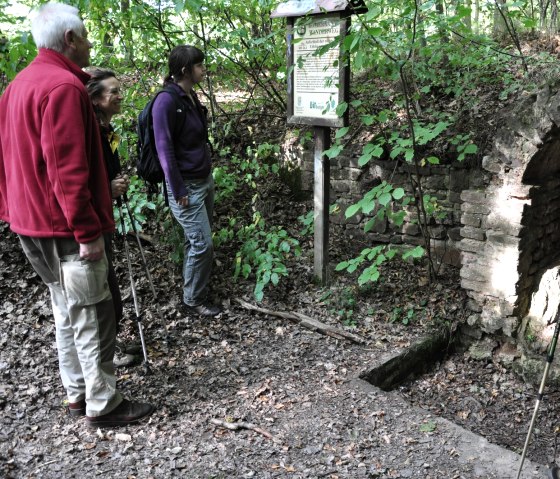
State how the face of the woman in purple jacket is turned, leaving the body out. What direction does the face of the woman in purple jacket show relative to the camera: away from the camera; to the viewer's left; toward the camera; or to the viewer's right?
to the viewer's right

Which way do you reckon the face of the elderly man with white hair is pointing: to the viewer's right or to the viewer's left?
to the viewer's right

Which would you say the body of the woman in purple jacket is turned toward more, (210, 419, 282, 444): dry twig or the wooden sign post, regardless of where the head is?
the wooden sign post

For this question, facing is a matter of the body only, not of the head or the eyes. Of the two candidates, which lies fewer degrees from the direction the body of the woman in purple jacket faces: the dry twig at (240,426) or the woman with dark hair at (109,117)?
the dry twig

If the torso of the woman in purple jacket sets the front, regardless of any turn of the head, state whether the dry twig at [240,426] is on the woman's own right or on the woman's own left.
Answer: on the woman's own right

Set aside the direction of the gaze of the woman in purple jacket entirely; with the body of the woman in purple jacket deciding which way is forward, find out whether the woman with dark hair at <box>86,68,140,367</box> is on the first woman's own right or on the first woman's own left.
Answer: on the first woman's own right

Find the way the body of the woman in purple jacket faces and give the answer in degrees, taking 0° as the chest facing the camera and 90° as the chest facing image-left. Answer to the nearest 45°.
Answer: approximately 270°

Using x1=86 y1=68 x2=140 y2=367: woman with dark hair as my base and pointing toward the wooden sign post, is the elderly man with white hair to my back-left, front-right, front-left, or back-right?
back-right

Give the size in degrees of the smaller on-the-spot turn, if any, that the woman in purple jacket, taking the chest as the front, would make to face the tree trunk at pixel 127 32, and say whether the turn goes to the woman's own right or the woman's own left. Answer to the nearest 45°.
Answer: approximately 90° to the woman's own left
